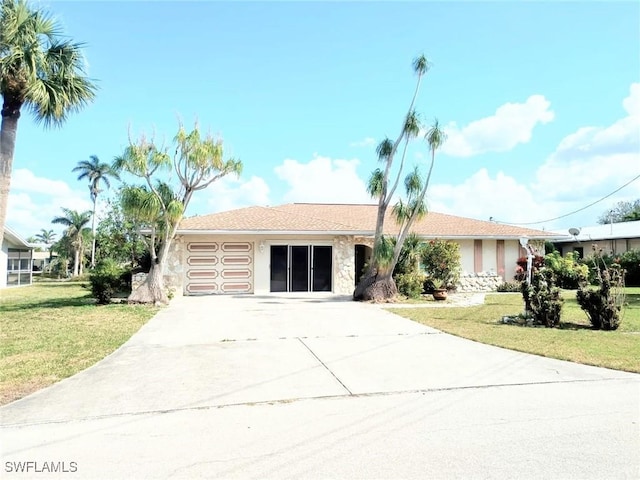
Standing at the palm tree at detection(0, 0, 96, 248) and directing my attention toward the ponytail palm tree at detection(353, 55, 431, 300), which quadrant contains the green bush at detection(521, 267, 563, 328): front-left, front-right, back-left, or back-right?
front-right

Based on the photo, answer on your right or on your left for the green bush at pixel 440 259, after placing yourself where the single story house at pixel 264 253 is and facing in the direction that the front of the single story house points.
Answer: on your left

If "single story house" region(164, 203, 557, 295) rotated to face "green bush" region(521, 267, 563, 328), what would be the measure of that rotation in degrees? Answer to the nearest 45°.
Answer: approximately 45° to its left

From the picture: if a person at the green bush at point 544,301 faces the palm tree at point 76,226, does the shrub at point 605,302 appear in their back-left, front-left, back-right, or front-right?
back-right

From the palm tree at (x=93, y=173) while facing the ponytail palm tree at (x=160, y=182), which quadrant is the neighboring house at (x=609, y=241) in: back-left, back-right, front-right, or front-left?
front-left

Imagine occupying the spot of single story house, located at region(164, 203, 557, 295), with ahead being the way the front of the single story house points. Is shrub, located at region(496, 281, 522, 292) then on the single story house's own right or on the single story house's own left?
on the single story house's own left

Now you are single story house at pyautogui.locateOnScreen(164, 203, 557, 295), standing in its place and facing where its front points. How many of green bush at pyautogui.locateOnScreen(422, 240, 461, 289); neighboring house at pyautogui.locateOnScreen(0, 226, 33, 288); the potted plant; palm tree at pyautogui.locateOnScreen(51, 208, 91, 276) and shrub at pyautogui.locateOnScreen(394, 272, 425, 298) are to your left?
3

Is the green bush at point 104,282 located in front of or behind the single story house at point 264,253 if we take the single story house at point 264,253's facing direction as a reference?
in front

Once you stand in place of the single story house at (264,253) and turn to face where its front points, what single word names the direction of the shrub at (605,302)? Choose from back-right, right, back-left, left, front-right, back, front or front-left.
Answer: front-left

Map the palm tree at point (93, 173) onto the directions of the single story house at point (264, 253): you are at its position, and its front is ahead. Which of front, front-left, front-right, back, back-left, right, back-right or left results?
back-right

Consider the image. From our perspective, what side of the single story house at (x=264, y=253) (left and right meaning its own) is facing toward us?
front

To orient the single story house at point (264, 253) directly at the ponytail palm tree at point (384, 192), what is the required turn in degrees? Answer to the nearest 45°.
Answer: approximately 45° to its left
